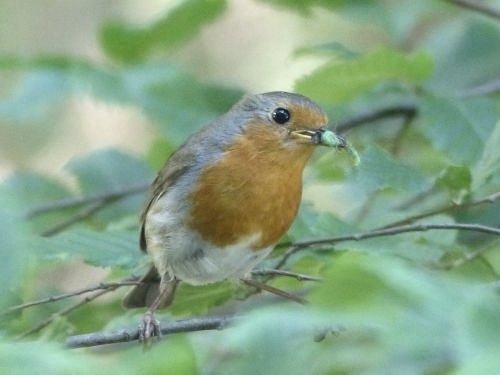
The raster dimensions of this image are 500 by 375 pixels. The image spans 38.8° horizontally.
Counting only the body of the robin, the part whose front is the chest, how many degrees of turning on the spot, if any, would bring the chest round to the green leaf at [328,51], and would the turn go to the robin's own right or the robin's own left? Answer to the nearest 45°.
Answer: approximately 90° to the robin's own left

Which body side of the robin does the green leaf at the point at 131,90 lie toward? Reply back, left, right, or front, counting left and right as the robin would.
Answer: back

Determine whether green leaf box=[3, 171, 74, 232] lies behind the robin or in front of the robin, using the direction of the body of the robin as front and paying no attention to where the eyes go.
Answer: behind

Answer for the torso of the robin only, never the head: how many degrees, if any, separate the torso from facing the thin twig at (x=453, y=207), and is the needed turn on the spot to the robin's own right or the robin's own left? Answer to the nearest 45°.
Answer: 0° — it already faces it

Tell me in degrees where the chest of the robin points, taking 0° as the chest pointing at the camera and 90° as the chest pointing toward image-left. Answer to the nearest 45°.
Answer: approximately 315°

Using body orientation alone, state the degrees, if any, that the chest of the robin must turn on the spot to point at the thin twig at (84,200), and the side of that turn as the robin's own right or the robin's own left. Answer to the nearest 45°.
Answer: approximately 180°

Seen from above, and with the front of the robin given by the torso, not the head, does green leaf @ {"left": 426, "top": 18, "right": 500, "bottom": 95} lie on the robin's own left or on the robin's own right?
on the robin's own left

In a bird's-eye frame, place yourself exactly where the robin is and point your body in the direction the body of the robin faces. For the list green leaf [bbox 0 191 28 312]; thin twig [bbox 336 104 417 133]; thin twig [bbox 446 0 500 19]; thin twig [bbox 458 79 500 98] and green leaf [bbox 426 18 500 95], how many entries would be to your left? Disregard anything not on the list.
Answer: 4

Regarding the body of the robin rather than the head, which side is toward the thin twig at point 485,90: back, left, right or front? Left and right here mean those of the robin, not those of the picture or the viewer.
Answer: left
